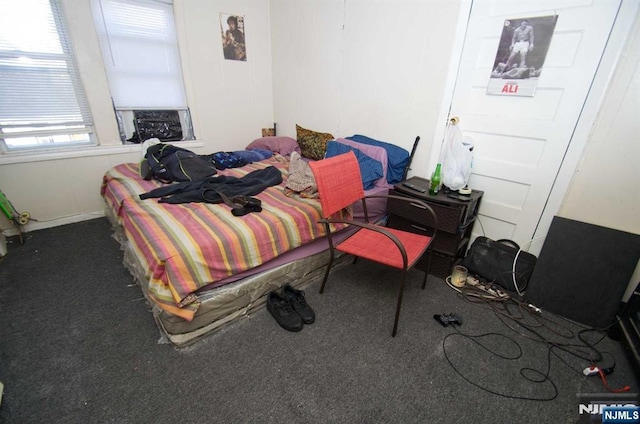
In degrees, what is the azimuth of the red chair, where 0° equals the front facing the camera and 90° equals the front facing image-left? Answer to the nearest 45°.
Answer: approximately 315°

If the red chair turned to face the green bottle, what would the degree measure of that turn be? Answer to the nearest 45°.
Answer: approximately 90° to its left

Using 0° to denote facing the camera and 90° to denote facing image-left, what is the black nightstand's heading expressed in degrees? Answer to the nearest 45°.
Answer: approximately 45°

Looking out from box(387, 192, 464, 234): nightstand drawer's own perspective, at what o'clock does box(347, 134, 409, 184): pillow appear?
The pillow is roughly at 3 o'clock from the nightstand drawer.

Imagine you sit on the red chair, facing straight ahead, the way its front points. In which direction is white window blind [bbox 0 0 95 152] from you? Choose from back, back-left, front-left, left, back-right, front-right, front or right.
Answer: back-right

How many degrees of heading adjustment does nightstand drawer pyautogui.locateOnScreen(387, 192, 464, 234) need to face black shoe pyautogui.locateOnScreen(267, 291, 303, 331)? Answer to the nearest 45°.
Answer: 0° — it already faces it

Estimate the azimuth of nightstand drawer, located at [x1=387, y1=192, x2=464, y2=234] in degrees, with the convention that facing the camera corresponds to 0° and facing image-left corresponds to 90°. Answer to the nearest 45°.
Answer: approximately 45°

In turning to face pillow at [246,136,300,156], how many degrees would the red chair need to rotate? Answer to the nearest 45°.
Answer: approximately 180°

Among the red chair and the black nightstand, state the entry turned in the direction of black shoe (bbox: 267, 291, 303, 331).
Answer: the black nightstand

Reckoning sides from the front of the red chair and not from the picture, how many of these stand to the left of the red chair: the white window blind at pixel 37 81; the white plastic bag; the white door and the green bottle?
3
